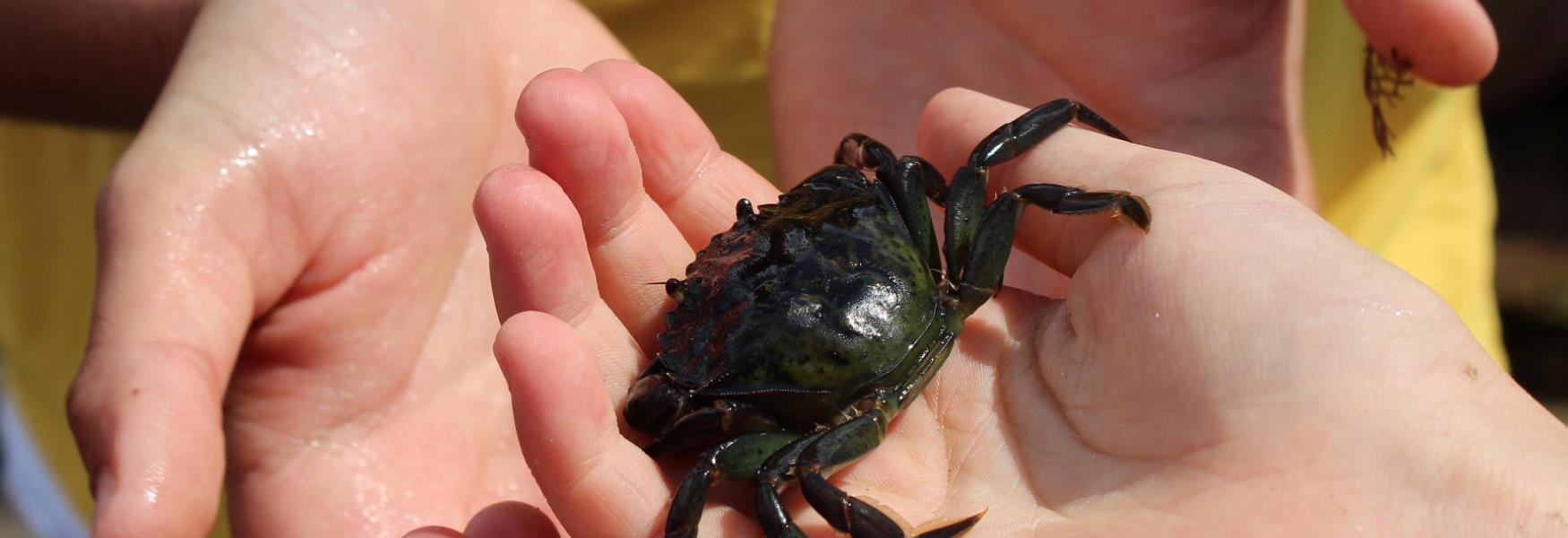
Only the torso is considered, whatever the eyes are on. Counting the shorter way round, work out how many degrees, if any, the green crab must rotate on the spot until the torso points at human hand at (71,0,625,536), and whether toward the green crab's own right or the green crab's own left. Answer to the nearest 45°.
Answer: approximately 45° to the green crab's own left

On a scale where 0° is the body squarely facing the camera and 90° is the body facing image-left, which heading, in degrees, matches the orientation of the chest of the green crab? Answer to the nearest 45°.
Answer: approximately 135°
